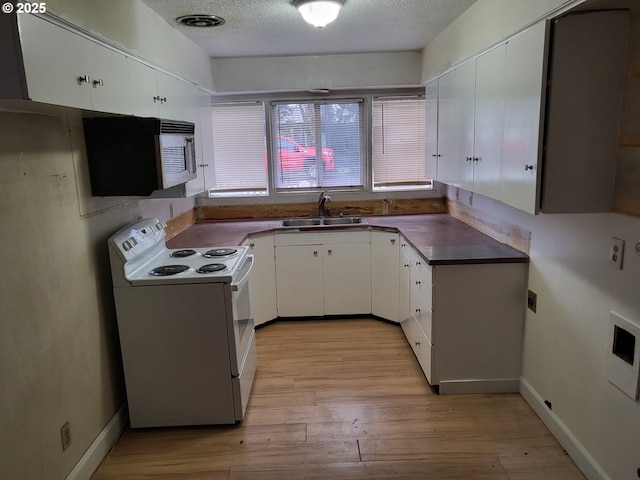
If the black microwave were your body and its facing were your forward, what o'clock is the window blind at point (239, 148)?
The window blind is roughly at 10 o'clock from the black microwave.

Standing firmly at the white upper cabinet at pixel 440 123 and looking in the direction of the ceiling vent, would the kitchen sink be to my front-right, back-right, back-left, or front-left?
front-right

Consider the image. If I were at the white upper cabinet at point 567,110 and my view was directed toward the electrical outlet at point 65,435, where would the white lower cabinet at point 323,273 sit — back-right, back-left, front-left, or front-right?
front-right

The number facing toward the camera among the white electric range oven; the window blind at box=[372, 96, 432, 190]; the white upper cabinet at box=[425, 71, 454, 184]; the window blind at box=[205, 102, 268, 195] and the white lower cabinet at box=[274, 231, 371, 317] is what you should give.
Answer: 3

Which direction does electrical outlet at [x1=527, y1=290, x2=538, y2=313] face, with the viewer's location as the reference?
facing the viewer and to the left of the viewer

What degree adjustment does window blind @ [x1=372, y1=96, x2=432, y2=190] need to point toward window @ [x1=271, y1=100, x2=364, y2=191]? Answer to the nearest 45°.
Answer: approximately 90° to its right

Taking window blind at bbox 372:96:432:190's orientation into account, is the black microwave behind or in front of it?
in front

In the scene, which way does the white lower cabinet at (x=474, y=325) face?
to the viewer's left

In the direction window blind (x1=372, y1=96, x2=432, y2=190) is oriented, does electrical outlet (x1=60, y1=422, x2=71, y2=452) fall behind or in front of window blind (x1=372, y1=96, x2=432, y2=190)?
in front

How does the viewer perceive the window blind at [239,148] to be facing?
facing the viewer

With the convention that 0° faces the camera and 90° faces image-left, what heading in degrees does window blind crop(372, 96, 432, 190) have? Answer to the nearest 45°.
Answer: approximately 0°

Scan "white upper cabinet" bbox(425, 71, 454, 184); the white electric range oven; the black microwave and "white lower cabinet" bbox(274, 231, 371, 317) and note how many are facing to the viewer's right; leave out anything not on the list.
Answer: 2

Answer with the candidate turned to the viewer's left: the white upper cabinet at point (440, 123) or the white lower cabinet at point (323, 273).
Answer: the white upper cabinet

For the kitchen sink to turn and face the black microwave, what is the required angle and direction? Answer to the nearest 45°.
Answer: approximately 45° to its right

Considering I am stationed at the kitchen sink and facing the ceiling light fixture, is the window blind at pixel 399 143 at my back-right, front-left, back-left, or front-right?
back-left

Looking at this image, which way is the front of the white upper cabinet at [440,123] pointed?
to the viewer's left

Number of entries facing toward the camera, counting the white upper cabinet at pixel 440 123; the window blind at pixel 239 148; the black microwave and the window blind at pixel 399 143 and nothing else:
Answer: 2
